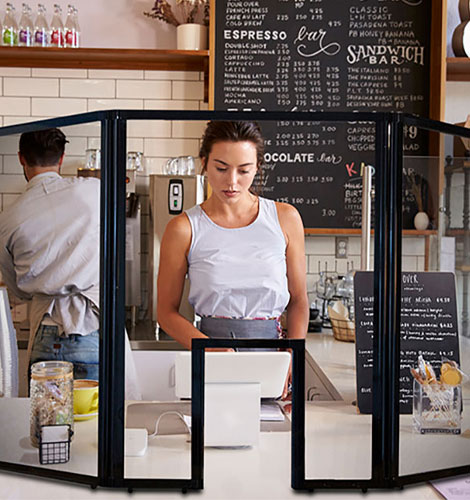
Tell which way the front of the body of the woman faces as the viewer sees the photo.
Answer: toward the camera

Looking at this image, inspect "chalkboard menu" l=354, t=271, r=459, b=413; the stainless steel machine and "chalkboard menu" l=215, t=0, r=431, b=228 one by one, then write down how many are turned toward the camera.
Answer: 3

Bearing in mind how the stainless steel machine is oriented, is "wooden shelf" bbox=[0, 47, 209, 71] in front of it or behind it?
behind

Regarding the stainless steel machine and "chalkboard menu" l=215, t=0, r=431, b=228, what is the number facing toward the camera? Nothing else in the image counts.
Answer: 2

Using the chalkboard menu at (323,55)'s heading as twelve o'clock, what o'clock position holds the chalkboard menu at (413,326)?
the chalkboard menu at (413,326) is roughly at 12 o'clock from the chalkboard menu at (323,55).

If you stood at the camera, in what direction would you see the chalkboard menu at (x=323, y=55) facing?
facing the viewer

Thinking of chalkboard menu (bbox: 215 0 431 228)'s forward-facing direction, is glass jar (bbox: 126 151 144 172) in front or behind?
in front

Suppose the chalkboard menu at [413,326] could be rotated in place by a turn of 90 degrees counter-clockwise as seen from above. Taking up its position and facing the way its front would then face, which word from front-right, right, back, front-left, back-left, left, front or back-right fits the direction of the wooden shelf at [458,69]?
left
